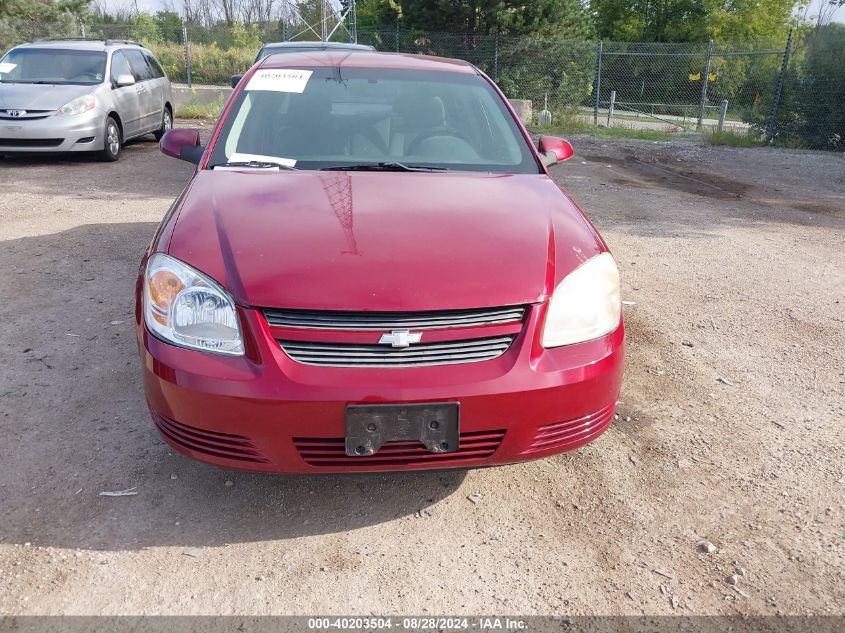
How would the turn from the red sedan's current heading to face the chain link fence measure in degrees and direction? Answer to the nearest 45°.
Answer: approximately 180°

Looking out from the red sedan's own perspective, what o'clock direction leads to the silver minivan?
The silver minivan is roughly at 5 o'clock from the red sedan.

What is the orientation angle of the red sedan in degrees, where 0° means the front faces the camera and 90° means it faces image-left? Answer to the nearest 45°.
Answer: approximately 0°
